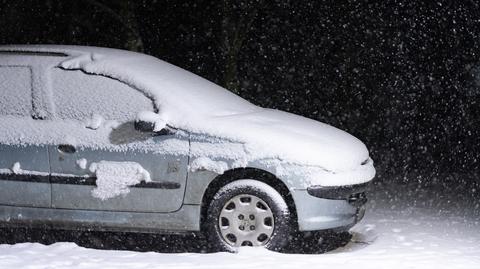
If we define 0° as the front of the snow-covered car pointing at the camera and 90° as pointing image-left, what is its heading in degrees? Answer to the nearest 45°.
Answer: approximately 270°
